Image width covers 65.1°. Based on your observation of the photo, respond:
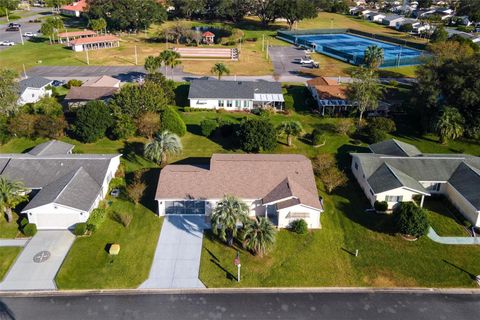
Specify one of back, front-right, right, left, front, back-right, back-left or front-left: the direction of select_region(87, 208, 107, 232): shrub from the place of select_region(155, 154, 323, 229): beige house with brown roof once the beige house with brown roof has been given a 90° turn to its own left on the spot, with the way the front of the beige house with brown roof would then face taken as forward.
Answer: back

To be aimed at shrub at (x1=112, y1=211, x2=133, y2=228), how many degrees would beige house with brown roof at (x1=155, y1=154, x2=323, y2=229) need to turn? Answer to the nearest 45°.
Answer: approximately 90° to its right

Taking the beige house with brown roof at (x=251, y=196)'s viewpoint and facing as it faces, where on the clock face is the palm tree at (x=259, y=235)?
The palm tree is roughly at 12 o'clock from the beige house with brown roof.

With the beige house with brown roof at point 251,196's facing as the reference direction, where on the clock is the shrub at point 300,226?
The shrub is roughly at 10 o'clock from the beige house with brown roof.

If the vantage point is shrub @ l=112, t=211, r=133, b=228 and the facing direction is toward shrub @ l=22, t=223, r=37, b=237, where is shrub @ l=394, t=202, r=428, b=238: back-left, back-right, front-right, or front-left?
back-left

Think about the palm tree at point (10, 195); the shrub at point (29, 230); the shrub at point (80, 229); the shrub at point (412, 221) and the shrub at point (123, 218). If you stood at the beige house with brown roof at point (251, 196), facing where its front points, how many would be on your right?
4

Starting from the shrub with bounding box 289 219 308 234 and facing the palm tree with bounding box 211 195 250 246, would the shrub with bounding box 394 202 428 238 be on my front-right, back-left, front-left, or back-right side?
back-left

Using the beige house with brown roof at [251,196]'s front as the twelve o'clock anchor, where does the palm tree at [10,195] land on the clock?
The palm tree is roughly at 3 o'clock from the beige house with brown roof.

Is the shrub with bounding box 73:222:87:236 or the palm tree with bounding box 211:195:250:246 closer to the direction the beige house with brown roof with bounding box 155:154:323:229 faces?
the palm tree

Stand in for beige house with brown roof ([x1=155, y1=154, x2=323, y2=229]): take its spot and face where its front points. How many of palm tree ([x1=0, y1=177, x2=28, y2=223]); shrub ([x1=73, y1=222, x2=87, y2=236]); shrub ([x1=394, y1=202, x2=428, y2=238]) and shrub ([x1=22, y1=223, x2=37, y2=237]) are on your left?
1

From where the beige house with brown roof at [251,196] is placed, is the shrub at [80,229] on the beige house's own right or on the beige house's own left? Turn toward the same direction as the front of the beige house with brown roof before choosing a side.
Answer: on the beige house's own right

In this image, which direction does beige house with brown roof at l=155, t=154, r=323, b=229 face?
toward the camera

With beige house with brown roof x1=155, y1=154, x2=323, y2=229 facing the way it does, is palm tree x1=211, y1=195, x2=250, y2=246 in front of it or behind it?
in front

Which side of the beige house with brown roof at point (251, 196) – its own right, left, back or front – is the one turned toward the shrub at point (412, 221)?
left
